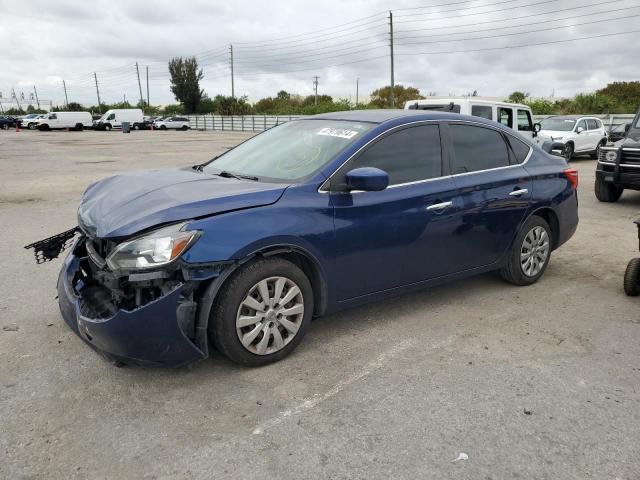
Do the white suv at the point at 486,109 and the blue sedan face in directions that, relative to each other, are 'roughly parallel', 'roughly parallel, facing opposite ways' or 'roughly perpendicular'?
roughly parallel, facing opposite ways

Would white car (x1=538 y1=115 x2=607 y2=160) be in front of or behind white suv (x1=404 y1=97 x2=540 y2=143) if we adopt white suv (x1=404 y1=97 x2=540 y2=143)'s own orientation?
in front

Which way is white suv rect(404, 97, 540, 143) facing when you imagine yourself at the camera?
facing away from the viewer and to the right of the viewer

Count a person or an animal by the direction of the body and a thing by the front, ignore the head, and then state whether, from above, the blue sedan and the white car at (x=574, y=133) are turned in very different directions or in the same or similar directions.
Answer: same or similar directions

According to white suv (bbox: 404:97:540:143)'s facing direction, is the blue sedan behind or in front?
behind

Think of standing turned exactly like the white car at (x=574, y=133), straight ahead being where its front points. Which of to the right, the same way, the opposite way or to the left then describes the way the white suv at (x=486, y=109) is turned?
the opposite way

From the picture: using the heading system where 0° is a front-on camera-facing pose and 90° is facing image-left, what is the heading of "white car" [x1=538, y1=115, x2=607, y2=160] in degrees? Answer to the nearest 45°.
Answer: approximately 45°

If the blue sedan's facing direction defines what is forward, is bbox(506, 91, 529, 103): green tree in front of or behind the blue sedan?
behind

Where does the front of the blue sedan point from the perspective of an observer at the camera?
facing the viewer and to the left of the viewer

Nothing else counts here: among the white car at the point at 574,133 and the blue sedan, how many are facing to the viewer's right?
0

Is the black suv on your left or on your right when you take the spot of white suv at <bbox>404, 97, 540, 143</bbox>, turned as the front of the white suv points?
on your right

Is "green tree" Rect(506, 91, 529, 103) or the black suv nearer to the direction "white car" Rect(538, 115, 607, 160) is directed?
the black suv

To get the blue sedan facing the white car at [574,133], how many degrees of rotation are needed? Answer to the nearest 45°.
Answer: approximately 180°
